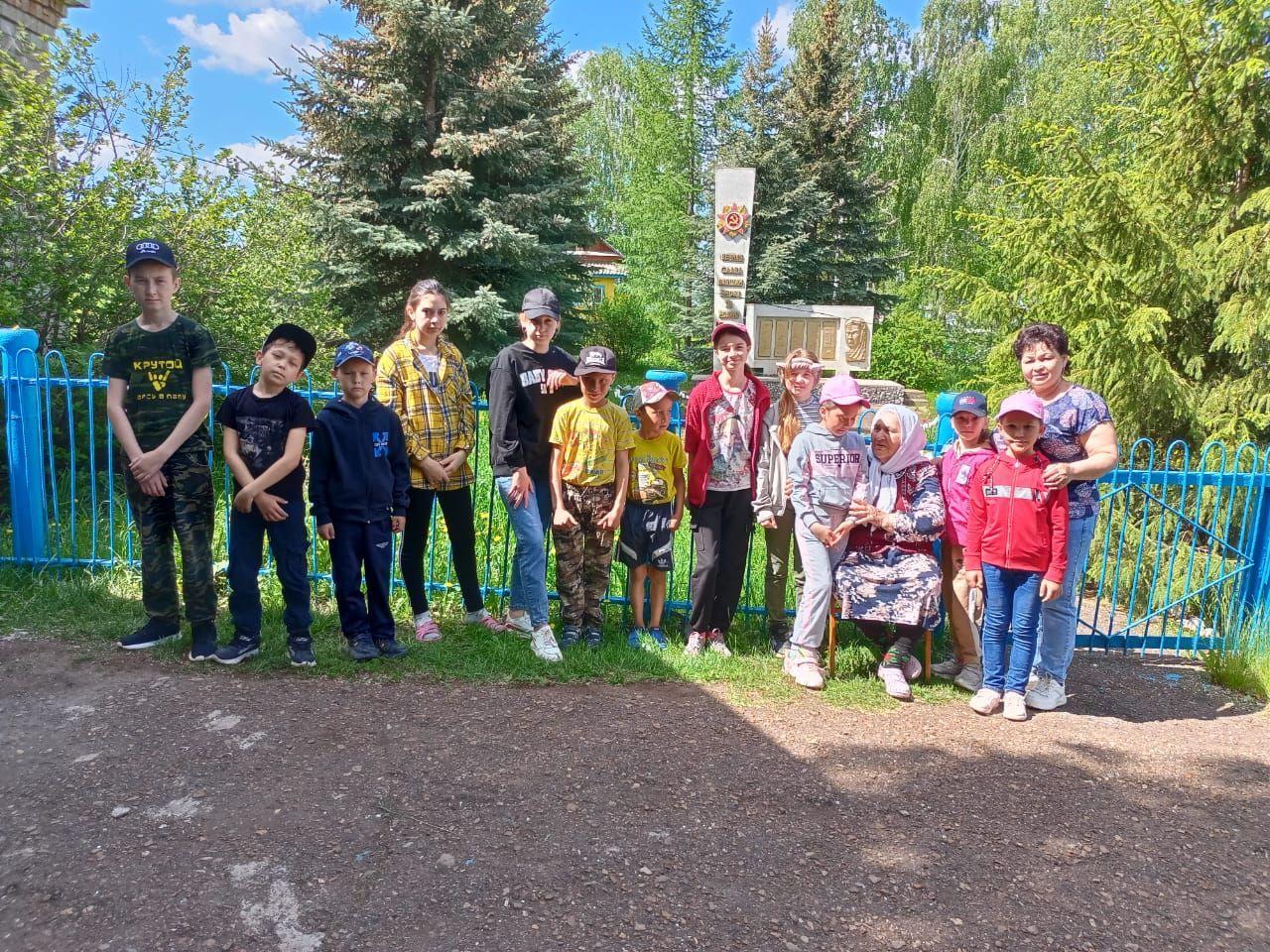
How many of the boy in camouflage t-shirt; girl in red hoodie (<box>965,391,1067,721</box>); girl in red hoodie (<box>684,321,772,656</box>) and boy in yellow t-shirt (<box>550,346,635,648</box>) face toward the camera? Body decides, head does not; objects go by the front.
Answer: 4

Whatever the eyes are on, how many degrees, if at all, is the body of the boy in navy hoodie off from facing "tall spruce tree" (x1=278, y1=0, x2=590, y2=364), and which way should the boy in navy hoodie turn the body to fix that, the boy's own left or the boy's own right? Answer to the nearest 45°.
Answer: approximately 180°

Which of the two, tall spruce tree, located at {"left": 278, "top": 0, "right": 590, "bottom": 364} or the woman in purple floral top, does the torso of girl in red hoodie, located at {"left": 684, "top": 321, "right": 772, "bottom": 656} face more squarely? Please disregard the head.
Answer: the woman in purple floral top

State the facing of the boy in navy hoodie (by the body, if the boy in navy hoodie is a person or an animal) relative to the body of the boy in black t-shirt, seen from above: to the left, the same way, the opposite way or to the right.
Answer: the same way

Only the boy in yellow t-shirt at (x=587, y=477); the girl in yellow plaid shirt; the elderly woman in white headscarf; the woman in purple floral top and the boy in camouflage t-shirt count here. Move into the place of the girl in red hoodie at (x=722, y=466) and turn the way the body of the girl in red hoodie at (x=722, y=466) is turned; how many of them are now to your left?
2

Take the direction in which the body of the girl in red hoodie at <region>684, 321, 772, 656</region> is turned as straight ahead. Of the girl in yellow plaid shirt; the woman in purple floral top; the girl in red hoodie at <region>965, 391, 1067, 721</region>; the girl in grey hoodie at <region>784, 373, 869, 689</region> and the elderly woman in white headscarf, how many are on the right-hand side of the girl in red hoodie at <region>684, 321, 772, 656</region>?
1

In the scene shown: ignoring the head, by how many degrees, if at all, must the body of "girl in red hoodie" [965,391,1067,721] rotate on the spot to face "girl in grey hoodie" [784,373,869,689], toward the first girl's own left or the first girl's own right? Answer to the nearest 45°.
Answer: approximately 90° to the first girl's own right

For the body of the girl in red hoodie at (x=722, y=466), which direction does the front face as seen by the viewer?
toward the camera

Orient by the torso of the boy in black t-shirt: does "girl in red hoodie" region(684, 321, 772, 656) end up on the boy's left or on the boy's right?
on the boy's left

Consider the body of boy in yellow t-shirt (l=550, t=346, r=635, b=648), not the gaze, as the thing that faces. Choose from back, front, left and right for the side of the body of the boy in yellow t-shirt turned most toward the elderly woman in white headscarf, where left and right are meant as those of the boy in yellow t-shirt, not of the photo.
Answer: left

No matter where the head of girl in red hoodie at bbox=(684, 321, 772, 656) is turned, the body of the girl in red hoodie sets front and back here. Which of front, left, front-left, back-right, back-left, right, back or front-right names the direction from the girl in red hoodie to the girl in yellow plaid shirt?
right

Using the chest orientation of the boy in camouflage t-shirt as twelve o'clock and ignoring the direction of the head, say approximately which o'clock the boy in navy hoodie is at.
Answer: The boy in navy hoodie is roughly at 10 o'clock from the boy in camouflage t-shirt.

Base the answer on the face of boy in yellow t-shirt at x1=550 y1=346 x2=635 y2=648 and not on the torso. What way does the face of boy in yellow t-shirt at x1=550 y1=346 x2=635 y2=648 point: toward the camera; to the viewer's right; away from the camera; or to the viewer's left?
toward the camera

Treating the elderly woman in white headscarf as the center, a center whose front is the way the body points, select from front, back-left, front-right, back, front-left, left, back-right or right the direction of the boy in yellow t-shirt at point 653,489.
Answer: front-right

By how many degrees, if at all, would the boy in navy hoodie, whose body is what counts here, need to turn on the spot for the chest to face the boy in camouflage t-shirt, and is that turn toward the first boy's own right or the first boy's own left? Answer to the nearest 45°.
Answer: approximately 90° to the first boy's own right

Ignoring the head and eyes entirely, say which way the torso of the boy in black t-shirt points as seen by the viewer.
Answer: toward the camera

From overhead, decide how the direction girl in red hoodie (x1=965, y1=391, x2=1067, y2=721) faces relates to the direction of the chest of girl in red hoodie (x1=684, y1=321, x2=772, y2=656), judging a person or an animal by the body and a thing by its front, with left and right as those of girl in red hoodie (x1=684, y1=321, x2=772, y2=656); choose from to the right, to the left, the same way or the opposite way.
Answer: the same way
